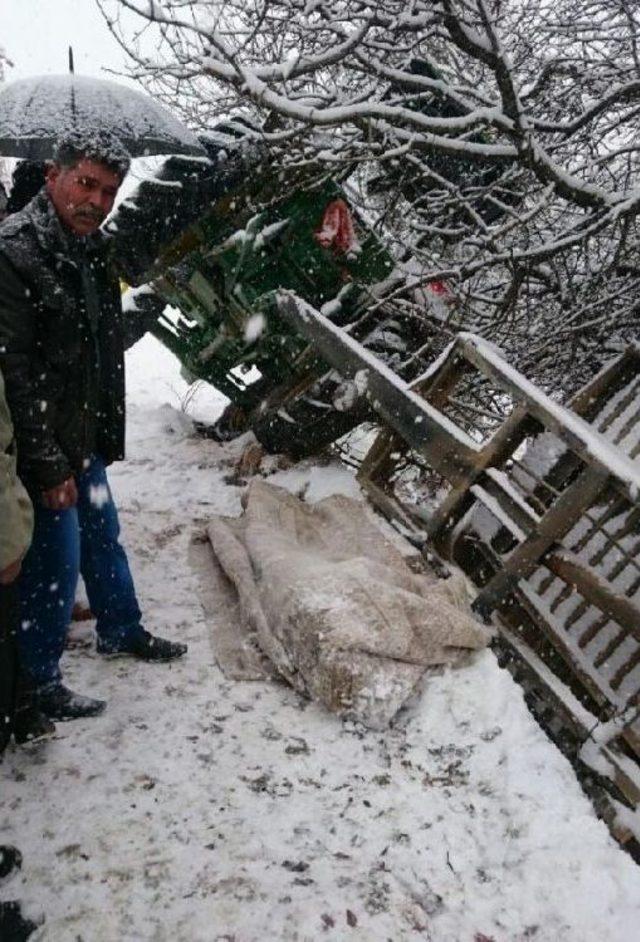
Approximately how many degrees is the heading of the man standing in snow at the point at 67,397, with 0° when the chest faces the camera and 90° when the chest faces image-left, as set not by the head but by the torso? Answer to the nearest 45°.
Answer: approximately 315°

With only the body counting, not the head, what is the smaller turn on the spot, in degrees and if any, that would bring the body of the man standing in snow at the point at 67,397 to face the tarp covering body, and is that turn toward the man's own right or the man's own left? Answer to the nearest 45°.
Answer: approximately 45° to the man's own left

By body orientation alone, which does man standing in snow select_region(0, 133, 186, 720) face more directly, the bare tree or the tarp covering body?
the tarp covering body

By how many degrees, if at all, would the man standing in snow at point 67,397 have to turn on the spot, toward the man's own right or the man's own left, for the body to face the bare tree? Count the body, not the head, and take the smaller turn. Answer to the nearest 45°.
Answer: approximately 90° to the man's own left
